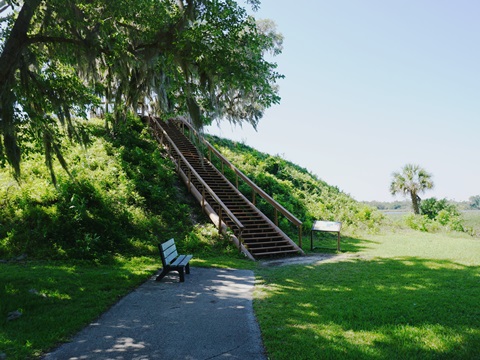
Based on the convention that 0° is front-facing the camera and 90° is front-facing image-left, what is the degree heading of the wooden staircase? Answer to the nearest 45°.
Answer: approximately 315°

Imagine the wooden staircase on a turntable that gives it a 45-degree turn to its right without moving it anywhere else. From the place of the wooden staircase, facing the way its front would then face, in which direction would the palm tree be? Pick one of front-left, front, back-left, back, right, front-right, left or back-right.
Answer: back-left

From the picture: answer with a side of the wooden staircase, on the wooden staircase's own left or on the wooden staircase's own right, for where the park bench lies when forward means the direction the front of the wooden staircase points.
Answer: on the wooden staircase's own right
